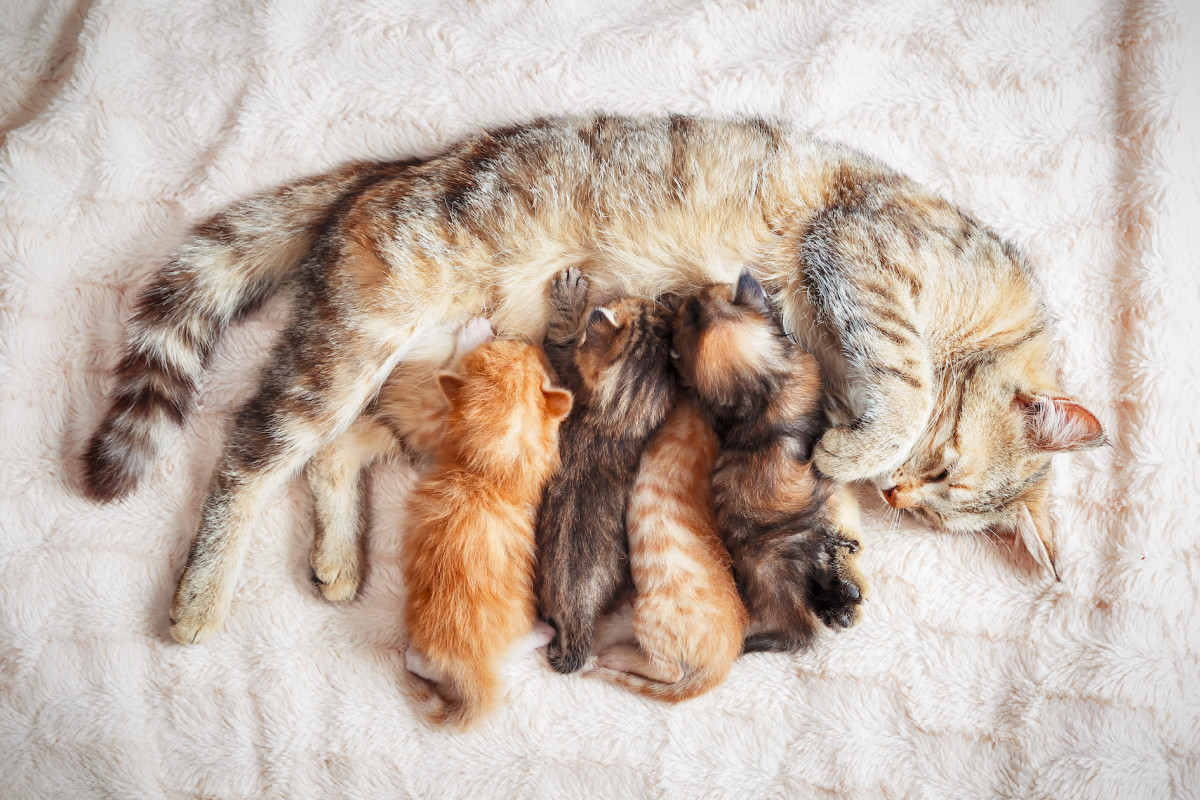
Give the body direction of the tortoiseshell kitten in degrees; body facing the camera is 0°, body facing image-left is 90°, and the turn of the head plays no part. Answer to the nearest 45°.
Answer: approximately 180°

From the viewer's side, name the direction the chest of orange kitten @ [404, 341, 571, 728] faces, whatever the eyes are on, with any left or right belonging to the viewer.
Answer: facing away from the viewer

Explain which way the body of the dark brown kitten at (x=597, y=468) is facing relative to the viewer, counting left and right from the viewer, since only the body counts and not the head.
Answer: facing away from the viewer
